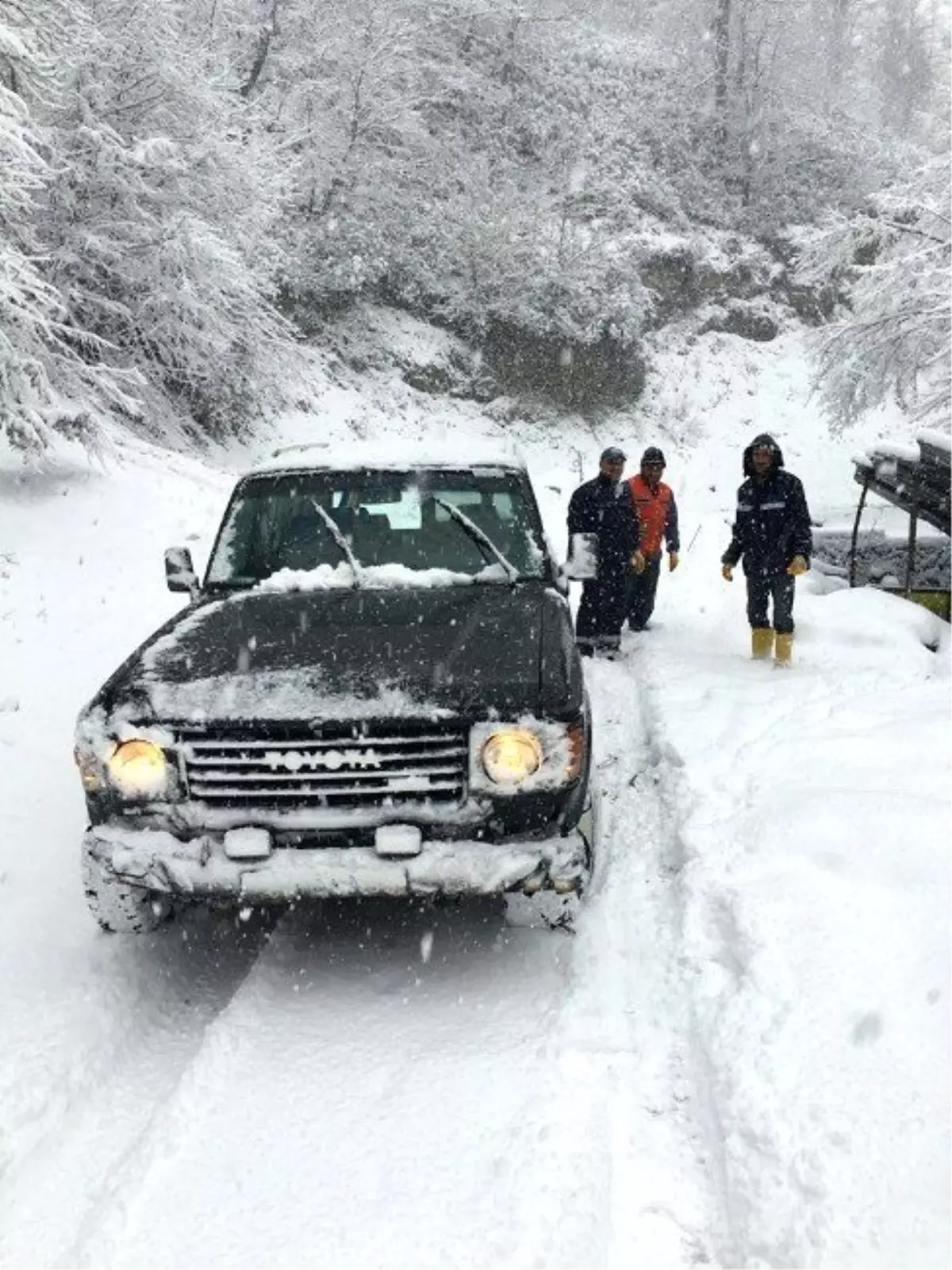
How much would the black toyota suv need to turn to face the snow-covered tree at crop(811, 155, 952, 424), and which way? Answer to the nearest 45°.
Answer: approximately 135° to its left

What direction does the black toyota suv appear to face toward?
toward the camera

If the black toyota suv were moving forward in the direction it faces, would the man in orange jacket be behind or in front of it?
behind

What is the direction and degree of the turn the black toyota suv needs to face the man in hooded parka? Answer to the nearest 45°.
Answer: approximately 135° to its left

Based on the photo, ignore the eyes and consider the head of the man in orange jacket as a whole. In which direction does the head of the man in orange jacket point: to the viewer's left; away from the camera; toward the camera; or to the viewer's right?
toward the camera

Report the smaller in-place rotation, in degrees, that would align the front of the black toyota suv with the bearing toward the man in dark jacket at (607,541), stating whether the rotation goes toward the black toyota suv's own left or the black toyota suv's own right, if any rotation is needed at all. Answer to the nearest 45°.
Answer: approximately 135° to the black toyota suv's own left

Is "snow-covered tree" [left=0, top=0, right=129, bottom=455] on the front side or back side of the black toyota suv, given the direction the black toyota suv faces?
on the back side

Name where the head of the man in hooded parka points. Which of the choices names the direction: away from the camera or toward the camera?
toward the camera

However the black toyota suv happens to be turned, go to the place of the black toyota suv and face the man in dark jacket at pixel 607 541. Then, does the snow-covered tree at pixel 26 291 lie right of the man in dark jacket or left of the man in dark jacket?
left

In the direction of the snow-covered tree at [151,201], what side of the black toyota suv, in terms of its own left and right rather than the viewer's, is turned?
back

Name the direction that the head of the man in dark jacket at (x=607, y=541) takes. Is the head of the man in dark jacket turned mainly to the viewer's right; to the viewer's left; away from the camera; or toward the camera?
toward the camera
